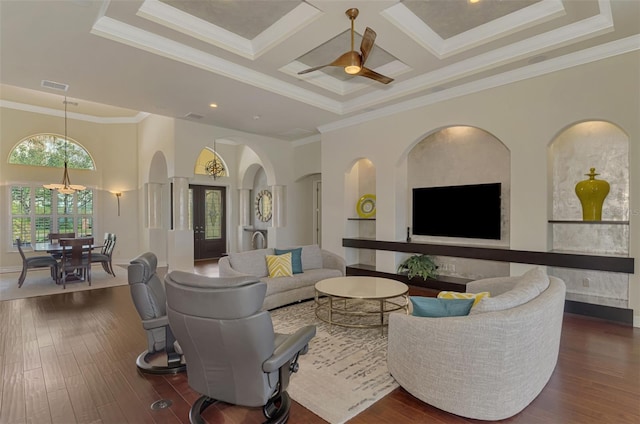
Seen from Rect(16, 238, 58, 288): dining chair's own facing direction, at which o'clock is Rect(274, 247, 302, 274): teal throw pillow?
The teal throw pillow is roughly at 2 o'clock from the dining chair.

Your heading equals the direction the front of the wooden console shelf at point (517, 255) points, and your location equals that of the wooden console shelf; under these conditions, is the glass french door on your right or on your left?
on your right

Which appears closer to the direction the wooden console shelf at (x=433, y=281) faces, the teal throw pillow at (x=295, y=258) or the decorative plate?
the teal throw pillow

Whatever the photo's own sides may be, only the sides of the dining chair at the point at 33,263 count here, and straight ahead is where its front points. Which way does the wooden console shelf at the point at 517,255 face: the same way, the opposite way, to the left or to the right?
the opposite way

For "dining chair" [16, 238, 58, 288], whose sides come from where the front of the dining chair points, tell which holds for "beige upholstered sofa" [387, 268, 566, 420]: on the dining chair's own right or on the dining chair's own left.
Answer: on the dining chair's own right

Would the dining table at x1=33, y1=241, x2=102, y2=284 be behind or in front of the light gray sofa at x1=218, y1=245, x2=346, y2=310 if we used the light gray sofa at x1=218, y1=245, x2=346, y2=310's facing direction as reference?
behind

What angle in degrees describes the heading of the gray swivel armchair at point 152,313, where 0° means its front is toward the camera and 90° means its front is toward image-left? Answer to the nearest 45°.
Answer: approximately 225°

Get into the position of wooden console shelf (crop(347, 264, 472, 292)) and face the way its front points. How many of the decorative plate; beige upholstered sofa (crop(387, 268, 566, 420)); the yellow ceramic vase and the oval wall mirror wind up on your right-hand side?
2

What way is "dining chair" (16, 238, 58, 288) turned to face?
to the viewer's right

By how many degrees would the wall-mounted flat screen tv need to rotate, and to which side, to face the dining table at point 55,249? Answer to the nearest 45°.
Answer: approximately 45° to its right

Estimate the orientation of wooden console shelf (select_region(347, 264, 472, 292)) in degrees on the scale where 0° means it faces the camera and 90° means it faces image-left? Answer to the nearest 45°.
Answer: approximately 45°

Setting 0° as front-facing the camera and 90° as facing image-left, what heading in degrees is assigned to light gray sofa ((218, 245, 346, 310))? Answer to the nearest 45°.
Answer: approximately 315°

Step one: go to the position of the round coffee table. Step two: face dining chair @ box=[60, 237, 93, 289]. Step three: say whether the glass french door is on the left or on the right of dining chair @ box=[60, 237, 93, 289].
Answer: right
